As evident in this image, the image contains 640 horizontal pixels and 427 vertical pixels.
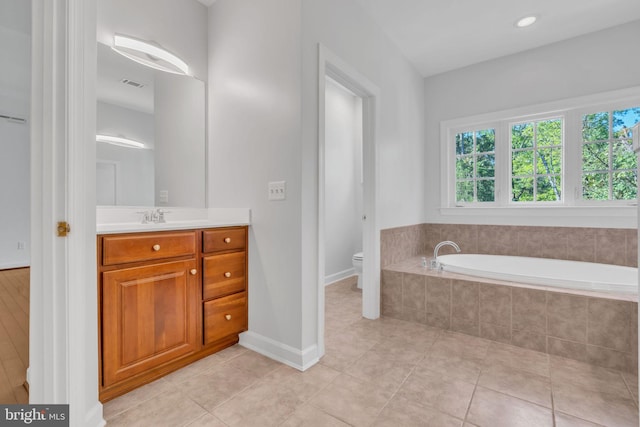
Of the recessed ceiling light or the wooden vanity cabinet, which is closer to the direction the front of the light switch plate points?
the wooden vanity cabinet

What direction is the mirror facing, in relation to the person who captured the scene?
facing the viewer and to the right of the viewer

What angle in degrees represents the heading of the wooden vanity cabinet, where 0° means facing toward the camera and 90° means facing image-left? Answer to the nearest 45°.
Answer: approximately 315°

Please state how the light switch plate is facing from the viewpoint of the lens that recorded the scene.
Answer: facing the viewer and to the left of the viewer

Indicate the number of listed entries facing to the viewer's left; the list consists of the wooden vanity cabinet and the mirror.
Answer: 0

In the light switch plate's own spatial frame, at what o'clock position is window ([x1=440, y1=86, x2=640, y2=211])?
The window is roughly at 7 o'clock from the light switch plate.
